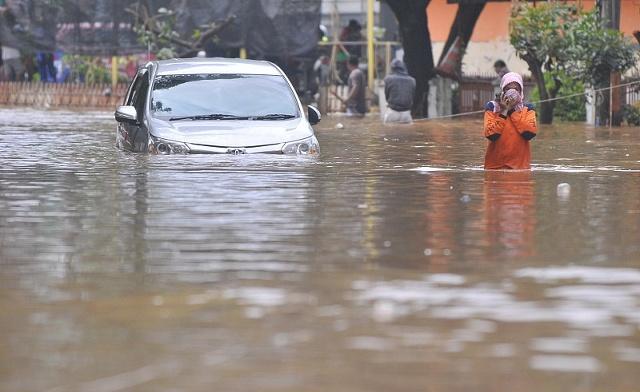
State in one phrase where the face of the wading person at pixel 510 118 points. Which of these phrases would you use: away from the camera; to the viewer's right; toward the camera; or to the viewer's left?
toward the camera

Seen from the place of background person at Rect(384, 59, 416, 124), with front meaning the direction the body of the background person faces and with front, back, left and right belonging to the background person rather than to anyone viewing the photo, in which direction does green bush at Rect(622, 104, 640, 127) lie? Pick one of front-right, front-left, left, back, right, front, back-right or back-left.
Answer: right

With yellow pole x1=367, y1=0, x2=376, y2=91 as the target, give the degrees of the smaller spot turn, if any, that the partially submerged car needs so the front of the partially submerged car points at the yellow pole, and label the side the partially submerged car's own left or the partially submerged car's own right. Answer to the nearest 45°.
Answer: approximately 180°

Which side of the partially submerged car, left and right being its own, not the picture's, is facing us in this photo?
front

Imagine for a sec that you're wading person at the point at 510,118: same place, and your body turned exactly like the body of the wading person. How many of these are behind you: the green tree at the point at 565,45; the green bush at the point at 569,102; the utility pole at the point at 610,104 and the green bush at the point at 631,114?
4

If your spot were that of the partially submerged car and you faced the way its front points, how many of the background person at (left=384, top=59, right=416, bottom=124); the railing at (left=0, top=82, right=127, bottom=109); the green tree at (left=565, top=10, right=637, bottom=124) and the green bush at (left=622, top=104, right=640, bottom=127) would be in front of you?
0

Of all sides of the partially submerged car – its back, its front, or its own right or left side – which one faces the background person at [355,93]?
back

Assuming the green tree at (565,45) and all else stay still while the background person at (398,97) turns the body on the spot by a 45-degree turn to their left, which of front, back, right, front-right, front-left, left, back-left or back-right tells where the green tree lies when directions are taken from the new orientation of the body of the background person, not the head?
back-right

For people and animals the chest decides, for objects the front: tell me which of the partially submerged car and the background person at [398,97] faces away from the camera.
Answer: the background person

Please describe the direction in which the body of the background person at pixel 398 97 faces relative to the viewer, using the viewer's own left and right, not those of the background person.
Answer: facing away from the viewer

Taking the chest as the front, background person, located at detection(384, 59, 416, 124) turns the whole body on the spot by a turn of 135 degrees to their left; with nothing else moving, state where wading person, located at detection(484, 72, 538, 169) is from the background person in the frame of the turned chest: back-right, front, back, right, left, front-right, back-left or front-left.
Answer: front-left

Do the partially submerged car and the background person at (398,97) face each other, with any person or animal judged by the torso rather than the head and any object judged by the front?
no

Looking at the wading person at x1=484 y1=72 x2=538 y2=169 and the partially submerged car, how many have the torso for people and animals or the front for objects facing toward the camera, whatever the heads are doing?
2

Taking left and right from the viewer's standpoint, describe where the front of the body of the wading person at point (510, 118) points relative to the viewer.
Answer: facing the viewer

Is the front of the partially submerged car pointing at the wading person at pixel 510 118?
no

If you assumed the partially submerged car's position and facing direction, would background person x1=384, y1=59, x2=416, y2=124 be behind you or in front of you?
behind
